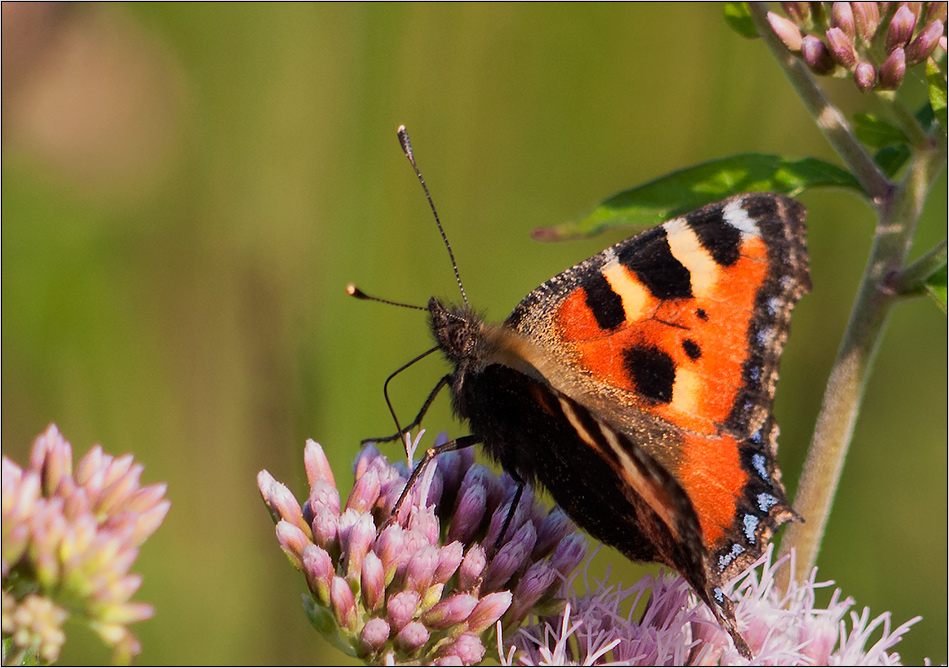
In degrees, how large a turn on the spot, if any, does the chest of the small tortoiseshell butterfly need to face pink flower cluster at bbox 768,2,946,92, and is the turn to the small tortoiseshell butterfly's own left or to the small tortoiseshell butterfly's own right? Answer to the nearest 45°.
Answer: approximately 180°

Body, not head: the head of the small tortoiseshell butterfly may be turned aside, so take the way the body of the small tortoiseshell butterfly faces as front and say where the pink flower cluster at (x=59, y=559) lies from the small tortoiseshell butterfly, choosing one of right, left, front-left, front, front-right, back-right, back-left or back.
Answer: front-left

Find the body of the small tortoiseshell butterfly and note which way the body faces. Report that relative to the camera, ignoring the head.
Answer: to the viewer's left
